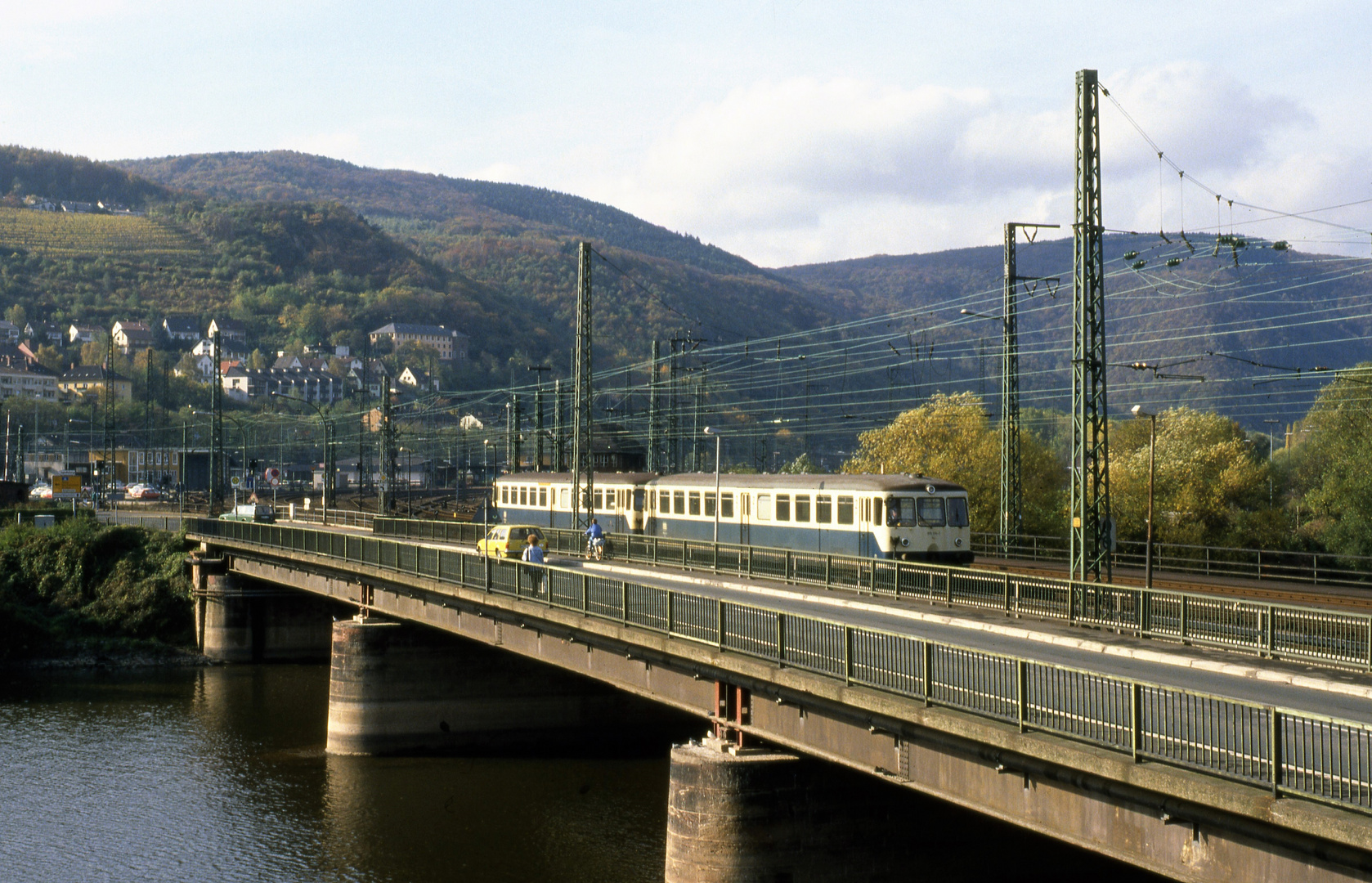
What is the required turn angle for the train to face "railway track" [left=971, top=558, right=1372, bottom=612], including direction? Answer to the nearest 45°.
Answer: approximately 45° to its left

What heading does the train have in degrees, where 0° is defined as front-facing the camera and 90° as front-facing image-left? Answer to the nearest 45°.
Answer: approximately 315°

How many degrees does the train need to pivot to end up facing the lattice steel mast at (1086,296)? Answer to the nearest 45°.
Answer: approximately 45° to its right
